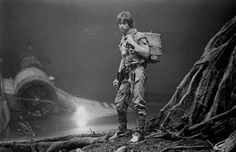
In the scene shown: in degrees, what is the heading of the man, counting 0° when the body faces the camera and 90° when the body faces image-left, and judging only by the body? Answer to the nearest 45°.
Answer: approximately 45°

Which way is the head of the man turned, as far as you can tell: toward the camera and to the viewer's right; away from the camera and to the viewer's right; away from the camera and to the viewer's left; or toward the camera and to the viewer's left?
toward the camera and to the viewer's left
